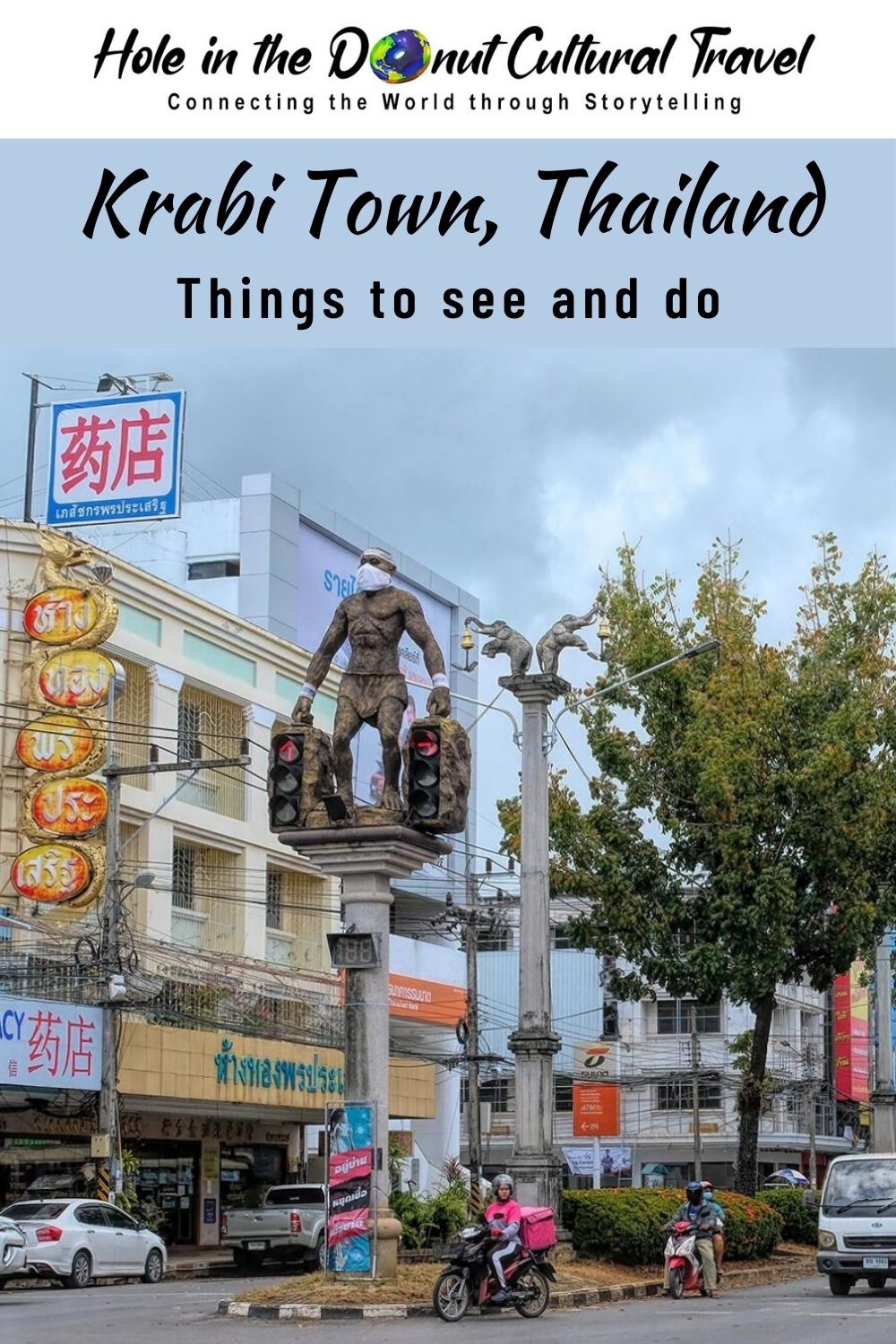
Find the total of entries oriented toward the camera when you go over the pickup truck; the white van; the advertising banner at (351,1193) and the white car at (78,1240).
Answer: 2

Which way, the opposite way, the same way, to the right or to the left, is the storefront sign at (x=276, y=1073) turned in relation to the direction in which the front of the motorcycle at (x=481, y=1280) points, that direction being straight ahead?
to the left

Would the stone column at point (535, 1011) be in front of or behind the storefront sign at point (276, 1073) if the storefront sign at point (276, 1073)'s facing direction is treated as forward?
in front

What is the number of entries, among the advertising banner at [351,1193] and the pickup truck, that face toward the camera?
1
